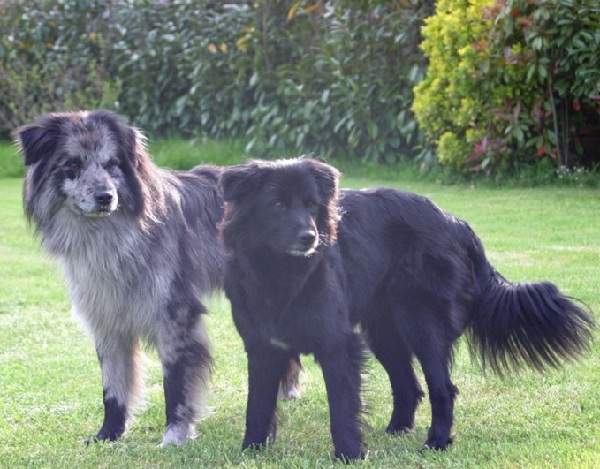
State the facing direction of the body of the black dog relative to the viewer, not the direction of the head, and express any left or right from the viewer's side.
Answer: facing the viewer and to the left of the viewer

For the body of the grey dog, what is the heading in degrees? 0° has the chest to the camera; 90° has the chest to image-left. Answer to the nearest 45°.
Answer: approximately 45°

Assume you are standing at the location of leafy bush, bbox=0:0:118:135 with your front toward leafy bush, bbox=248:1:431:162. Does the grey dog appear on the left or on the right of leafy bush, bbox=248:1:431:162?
right

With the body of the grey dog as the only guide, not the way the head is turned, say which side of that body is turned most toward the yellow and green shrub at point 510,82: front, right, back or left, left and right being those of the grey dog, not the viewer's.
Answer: back

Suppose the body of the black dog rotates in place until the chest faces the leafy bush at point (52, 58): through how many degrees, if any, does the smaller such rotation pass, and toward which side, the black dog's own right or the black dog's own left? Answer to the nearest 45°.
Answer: approximately 90° to the black dog's own right

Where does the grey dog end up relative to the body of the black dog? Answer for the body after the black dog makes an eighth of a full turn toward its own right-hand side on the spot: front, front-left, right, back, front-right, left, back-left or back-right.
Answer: front

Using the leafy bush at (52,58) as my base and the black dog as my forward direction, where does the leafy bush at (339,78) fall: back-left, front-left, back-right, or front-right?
front-left

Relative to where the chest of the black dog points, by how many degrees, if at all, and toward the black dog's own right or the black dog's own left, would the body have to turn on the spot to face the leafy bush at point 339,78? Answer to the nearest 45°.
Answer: approximately 135° to the black dog's own right

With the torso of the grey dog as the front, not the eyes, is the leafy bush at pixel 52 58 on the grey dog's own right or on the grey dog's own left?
on the grey dog's own right
